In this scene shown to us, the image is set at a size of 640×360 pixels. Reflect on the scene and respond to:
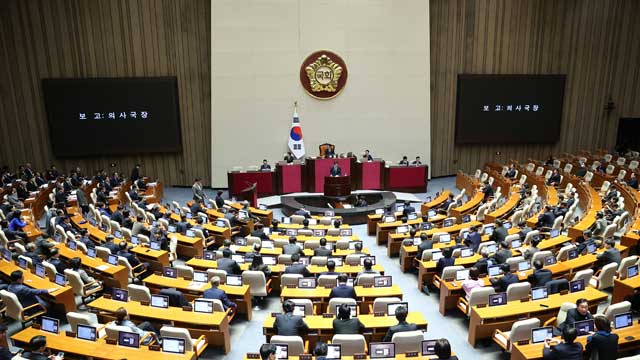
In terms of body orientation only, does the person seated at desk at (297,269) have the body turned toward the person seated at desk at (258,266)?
no

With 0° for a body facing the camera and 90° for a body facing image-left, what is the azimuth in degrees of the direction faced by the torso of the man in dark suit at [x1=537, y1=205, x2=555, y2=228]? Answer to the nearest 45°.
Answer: approximately 135°

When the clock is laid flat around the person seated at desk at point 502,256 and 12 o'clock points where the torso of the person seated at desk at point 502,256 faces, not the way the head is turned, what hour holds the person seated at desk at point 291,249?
the person seated at desk at point 291,249 is roughly at 10 o'clock from the person seated at desk at point 502,256.

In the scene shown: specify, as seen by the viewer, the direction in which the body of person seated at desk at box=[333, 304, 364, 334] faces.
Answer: away from the camera

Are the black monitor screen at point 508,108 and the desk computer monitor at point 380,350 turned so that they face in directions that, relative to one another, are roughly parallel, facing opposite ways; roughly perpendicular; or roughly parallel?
roughly parallel

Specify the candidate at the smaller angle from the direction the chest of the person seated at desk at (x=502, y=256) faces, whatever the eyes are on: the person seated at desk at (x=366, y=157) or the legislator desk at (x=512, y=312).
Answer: the person seated at desk

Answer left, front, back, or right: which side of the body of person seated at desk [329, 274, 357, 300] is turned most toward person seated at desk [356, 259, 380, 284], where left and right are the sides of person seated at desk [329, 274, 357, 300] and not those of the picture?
front

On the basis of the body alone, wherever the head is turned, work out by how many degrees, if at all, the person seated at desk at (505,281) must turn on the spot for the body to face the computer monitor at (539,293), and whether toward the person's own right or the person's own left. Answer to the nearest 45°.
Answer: approximately 180°

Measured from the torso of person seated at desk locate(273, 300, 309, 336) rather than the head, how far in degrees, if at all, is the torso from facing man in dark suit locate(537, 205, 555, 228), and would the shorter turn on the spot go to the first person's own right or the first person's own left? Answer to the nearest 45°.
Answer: approximately 45° to the first person's own right

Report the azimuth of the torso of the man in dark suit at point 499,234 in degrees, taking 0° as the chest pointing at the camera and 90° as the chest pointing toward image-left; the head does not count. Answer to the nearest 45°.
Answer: approximately 135°

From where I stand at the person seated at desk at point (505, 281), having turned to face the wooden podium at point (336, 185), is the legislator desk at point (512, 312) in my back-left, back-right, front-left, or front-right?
back-left

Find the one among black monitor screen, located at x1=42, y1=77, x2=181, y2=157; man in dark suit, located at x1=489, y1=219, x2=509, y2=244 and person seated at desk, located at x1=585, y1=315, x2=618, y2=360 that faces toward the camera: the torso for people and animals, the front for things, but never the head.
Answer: the black monitor screen

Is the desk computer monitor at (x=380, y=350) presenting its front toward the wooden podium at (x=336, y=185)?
no

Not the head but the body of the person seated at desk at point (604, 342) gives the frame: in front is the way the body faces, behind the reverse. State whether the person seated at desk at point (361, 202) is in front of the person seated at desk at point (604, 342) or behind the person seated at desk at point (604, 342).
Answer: in front

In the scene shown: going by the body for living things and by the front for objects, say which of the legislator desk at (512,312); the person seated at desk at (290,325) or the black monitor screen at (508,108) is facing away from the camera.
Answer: the person seated at desk

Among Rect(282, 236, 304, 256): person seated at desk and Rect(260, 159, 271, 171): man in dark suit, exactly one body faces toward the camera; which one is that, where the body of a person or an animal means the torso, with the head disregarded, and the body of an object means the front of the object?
the man in dark suit

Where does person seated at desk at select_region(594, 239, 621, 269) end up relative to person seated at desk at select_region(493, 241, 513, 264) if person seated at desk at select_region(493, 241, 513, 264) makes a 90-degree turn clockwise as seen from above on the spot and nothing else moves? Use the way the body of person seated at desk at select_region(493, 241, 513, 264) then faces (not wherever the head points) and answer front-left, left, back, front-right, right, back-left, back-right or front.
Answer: front-right

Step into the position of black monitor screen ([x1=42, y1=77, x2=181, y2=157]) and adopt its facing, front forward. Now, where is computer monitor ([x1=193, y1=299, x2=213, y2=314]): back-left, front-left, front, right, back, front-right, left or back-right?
front

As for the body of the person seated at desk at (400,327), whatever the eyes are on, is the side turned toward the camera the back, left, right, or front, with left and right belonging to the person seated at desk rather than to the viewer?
back

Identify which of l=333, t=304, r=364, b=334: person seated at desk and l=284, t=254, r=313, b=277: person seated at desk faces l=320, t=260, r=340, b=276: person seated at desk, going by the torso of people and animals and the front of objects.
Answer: l=333, t=304, r=364, b=334: person seated at desk

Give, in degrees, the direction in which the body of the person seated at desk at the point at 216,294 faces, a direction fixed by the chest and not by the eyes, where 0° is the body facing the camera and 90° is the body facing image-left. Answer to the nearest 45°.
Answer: approximately 225°

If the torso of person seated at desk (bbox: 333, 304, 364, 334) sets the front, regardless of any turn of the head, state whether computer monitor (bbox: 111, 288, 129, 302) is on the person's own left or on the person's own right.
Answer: on the person's own left

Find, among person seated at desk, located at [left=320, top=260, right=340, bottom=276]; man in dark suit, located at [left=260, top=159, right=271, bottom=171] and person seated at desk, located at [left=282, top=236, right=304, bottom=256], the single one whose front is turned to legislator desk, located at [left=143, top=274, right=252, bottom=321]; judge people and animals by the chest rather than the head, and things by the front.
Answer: the man in dark suit

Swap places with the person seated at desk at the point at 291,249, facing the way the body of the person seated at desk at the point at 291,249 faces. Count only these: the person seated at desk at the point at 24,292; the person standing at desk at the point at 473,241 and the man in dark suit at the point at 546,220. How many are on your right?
2

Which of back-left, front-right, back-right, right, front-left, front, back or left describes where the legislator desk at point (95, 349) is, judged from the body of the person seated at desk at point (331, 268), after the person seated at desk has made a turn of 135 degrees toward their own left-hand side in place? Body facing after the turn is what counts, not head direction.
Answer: front
